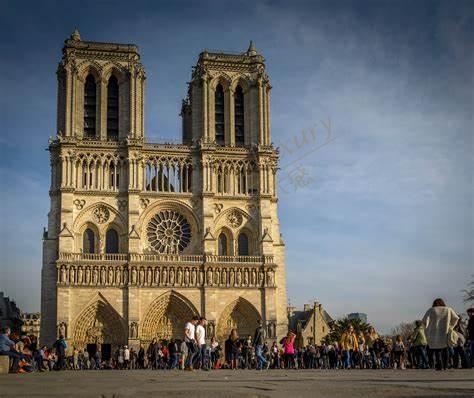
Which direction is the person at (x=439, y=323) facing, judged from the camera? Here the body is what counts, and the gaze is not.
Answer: away from the camera

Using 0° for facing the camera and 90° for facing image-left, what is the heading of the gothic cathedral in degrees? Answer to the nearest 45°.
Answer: approximately 0°

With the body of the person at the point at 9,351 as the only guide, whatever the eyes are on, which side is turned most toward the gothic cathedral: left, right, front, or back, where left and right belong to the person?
left

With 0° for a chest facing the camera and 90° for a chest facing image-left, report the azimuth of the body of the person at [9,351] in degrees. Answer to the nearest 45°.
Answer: approximately 270°

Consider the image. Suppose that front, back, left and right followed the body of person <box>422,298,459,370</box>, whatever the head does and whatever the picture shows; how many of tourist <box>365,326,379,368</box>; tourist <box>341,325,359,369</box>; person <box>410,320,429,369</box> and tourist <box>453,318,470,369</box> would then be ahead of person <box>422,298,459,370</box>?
4

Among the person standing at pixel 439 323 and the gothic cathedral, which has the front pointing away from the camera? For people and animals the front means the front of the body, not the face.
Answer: the person standing

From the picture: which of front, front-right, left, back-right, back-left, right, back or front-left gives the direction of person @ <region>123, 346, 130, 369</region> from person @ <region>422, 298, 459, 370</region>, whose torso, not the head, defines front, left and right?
front-left

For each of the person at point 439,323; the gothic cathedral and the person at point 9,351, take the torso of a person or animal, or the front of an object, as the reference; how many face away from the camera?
1

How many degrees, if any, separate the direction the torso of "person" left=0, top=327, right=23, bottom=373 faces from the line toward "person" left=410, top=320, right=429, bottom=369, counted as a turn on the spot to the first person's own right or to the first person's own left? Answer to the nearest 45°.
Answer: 0° — they already face them

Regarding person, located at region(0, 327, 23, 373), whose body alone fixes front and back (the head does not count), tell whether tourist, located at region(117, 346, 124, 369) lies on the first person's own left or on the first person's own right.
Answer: on the first person's own left

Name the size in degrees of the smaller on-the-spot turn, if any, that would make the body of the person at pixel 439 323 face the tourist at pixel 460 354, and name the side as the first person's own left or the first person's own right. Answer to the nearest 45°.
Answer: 0° — they already face them

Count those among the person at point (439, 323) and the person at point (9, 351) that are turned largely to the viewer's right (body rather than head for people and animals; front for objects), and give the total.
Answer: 1
